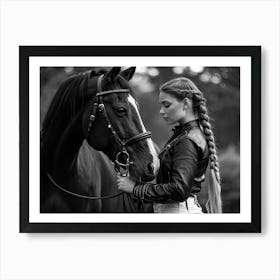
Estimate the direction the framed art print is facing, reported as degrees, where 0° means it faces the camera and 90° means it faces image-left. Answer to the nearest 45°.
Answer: approximately 0°
